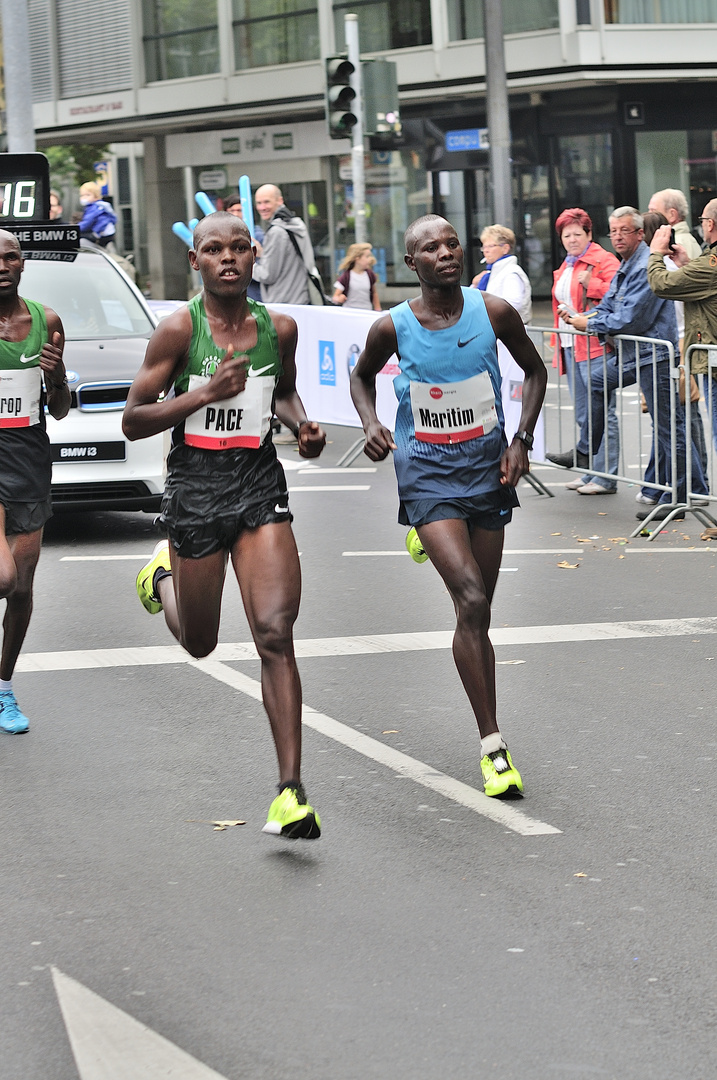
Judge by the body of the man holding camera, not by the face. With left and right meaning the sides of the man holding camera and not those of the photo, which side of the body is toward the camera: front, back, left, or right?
left

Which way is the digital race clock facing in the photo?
toward the camera

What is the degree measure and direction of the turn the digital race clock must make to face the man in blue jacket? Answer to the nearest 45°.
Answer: approximately 90° to its left

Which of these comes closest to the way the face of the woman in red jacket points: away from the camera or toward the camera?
toward the camera

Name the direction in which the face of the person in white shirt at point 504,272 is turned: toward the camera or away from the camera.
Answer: toward the camera

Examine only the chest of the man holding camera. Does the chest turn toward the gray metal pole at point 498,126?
no

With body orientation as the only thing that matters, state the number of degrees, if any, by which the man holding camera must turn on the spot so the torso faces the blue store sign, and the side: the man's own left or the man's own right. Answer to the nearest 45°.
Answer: approximately 90° to the man's own right

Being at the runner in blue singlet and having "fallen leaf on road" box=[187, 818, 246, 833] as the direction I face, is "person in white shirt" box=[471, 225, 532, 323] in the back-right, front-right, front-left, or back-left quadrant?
back-right

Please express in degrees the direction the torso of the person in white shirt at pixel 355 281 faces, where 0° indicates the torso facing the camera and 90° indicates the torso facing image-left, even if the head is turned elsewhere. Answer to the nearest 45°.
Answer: approximately 315°

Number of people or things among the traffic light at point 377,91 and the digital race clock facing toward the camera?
1

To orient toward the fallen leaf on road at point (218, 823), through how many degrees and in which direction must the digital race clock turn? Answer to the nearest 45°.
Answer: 0° — it already faces it

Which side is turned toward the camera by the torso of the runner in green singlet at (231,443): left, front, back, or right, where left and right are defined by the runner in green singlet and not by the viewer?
front

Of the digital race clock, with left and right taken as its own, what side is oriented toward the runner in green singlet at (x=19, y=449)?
front

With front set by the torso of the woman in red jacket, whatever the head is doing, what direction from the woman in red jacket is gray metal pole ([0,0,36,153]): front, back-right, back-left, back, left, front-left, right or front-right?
right

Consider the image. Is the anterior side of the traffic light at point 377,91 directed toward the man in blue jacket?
no

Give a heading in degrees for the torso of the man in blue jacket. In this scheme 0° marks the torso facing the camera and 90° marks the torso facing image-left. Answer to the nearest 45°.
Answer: approximately 90°

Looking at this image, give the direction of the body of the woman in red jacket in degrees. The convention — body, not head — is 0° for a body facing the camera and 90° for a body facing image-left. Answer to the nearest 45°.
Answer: approximately 45°
